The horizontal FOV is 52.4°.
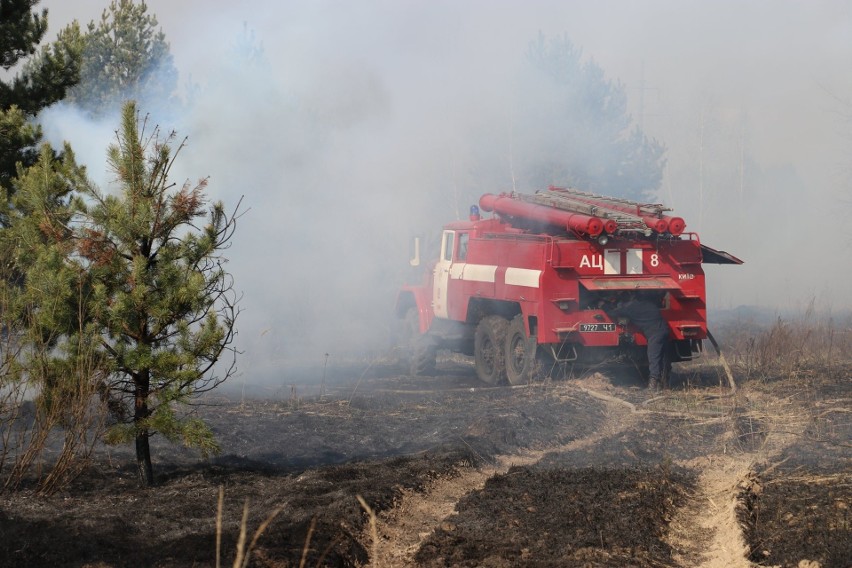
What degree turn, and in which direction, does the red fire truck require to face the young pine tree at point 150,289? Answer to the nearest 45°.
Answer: approximately 90° to its left

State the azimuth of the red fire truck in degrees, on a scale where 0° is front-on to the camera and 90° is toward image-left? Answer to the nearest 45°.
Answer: approximately 135°
